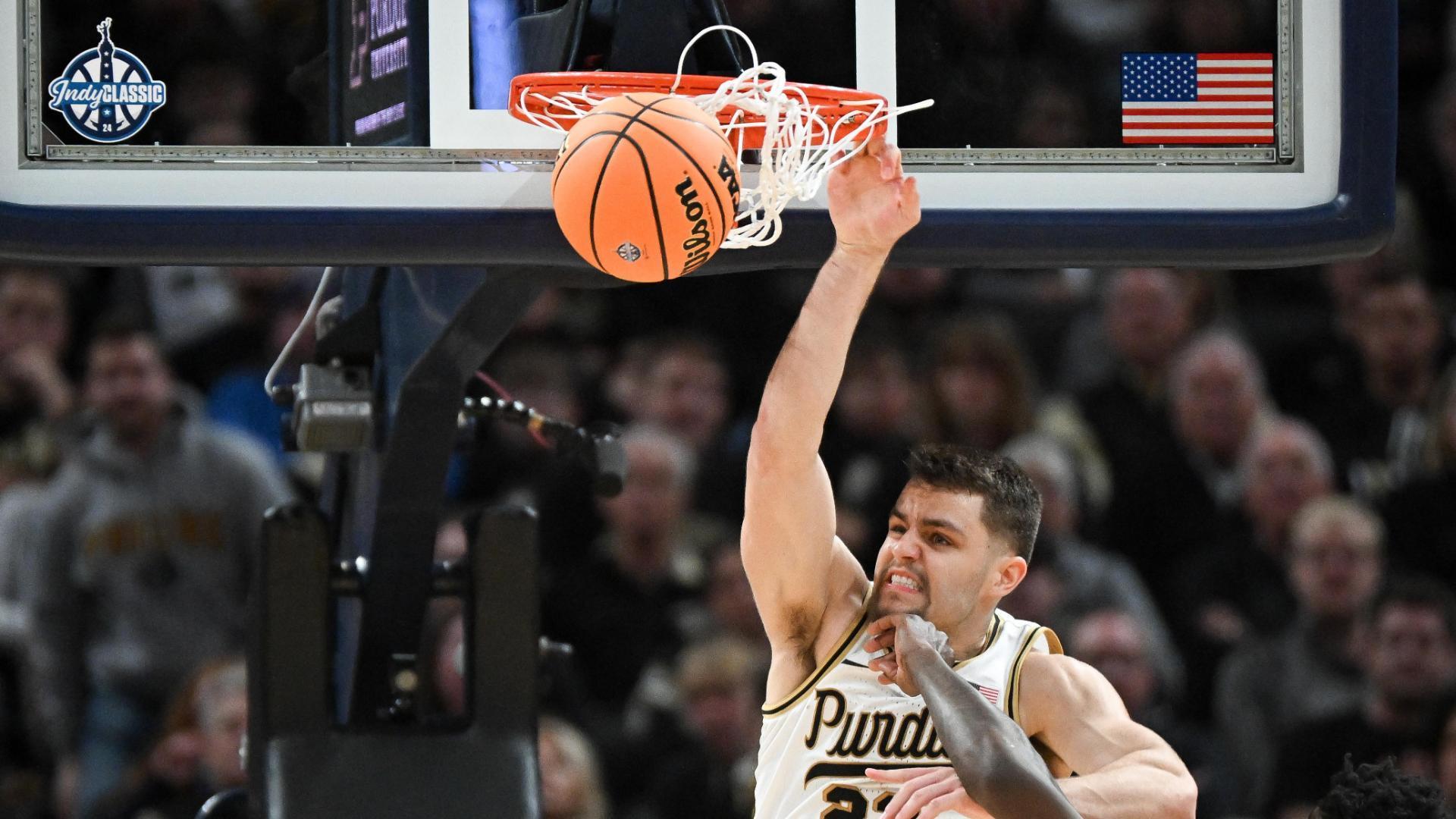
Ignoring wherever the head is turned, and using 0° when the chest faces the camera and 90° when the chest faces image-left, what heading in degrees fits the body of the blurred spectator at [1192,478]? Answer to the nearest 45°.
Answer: approximately 0°

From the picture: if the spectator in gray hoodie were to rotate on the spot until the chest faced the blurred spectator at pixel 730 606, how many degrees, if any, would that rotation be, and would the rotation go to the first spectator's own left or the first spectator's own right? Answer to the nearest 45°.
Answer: approximately 90° to the first spectator's own left

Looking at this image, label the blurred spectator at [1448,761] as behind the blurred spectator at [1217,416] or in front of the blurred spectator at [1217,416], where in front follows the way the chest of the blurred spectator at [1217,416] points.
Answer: in front
